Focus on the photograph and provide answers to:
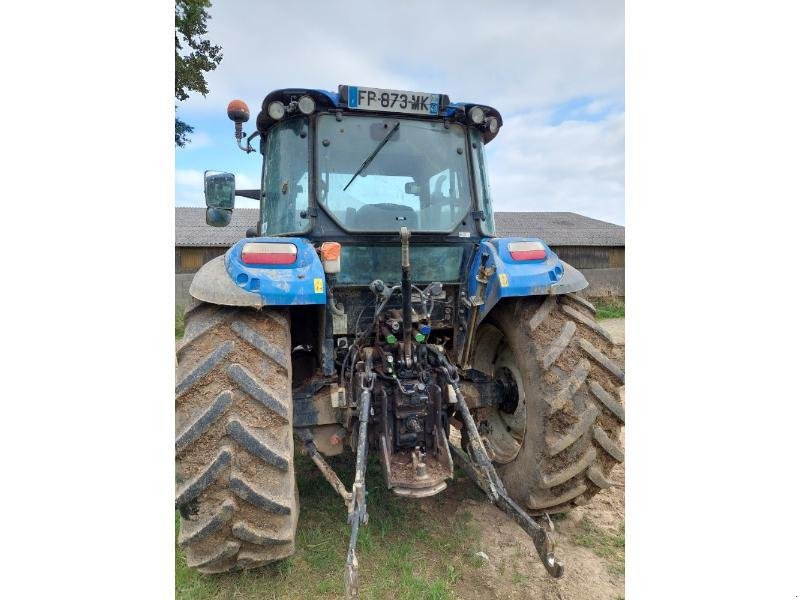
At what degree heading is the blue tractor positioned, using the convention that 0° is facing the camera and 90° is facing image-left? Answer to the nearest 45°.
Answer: approximately 180°

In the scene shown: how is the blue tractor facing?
away from the camera
